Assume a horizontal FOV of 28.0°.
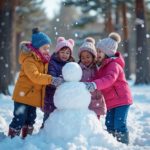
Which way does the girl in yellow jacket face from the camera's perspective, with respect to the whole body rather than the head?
to the viewer's right

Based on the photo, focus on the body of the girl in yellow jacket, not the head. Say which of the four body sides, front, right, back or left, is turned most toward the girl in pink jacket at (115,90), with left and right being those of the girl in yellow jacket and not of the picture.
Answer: front

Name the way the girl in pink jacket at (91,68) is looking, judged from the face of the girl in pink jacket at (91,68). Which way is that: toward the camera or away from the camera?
toward the camera

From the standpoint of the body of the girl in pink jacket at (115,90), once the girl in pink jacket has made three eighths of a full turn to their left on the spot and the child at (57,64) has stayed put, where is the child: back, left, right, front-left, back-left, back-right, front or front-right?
back-right

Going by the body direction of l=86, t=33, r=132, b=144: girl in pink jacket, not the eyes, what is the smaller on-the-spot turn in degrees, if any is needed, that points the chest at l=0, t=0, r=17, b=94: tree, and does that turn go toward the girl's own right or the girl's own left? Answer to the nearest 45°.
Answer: approximately 45° to the girl's own right

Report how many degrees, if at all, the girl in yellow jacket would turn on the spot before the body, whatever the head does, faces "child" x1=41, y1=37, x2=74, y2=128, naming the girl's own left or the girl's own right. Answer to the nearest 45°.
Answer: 0° — they already face them

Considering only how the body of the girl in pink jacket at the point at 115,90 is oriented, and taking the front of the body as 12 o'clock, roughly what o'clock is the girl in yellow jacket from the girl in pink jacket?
The girl in yellow jacket is roughly at 12 o'clock from the girl in pink jacket.

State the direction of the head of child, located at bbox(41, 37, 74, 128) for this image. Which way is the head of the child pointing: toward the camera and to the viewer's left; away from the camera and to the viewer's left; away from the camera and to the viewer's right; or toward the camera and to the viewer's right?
toward the camera and to the viewer's right

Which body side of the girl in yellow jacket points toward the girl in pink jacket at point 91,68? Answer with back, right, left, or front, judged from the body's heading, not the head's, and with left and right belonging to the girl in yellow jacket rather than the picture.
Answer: front

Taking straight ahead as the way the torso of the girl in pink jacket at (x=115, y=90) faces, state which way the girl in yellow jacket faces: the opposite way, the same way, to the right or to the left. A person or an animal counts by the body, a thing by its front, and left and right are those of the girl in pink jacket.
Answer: the opposite way

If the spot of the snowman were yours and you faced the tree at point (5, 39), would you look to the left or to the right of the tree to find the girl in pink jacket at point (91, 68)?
right

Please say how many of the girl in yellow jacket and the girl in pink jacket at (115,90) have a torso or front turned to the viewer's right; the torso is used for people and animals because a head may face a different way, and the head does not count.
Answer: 1

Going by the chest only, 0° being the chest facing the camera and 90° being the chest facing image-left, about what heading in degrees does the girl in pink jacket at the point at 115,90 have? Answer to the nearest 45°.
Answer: approximately 90°

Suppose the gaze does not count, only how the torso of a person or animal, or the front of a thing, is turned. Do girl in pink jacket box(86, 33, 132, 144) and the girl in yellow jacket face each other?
yes
